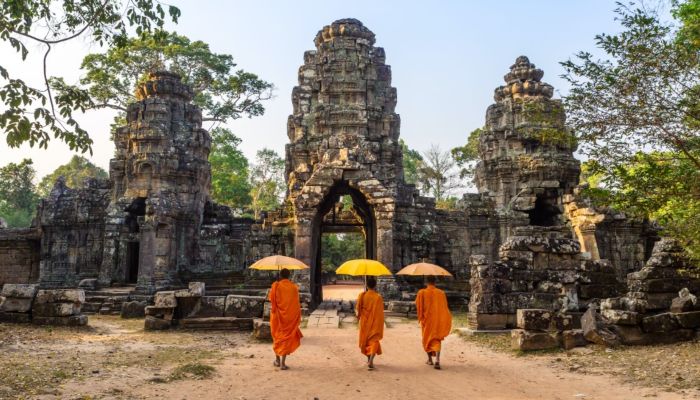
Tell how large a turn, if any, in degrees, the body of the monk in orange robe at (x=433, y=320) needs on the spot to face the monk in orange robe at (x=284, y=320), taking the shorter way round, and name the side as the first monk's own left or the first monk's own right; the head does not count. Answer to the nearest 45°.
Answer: approximately 90° to the first monk's own left

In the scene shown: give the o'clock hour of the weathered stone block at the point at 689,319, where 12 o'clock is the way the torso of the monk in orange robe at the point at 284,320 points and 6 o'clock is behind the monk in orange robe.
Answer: The weathered stone block is roughly at 3 o'clock from the monk in orange robe.

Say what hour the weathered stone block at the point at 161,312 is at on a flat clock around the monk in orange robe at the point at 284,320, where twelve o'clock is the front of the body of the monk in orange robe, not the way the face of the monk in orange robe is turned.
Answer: The weathered stone block is roughly at 11 o'clock from the monk in orange robe.

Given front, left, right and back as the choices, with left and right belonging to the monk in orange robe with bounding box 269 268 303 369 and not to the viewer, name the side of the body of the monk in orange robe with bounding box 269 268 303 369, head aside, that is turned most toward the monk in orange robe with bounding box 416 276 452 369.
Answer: right

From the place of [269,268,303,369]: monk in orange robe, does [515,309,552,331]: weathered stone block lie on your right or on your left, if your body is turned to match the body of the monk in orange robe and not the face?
on your right

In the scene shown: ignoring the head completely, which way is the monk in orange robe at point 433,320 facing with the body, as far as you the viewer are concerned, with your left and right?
facing away from the viewer

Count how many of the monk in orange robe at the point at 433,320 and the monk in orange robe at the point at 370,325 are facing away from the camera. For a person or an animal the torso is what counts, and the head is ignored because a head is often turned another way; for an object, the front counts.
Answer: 2

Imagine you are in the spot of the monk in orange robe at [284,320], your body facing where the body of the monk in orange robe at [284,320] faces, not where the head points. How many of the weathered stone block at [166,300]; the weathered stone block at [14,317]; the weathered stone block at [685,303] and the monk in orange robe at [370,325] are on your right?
2

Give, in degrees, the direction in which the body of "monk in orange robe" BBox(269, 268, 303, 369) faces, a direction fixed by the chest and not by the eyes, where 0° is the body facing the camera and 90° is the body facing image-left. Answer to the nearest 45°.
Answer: approximately 180°

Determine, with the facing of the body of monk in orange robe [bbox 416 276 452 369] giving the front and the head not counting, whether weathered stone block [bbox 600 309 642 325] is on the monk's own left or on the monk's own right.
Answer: on the monk's own right

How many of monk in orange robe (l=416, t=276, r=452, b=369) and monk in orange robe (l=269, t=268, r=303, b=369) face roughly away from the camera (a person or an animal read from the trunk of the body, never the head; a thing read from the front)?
2

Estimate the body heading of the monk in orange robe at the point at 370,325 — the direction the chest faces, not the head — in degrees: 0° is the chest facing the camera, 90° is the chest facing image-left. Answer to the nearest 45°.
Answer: approximately 180°

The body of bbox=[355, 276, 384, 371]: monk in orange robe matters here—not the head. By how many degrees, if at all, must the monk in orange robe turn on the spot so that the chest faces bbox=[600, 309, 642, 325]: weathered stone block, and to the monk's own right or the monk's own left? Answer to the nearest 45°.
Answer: approximately 90° to the monk's own right

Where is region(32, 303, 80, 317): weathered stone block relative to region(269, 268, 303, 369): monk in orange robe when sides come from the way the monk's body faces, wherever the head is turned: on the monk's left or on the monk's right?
on the monk's left
